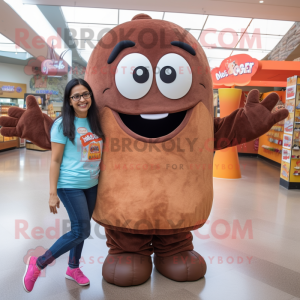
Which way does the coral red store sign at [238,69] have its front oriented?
toward the camera

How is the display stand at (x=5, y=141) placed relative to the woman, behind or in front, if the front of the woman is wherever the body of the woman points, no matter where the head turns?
behind

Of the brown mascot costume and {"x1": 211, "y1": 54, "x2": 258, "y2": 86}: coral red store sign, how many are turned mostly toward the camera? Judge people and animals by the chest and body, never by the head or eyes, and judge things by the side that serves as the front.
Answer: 2

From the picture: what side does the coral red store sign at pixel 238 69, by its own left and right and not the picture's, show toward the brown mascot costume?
front

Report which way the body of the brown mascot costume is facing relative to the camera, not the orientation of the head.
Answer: toward the camera

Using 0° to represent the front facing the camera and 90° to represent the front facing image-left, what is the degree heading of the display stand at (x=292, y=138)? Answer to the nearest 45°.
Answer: approximately 45°

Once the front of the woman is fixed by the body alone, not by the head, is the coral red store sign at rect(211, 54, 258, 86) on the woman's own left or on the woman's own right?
on the woman's own left

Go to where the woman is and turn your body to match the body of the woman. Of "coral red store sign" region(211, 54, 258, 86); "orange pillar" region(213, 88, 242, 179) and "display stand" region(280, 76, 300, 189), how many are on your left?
3

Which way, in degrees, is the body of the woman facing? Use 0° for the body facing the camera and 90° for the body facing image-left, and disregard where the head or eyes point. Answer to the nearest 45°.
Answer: approximately 315°

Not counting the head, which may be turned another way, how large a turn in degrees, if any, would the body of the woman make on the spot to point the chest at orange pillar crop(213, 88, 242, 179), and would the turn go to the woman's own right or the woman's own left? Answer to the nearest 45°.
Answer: approximately 90° to the woman's own left
